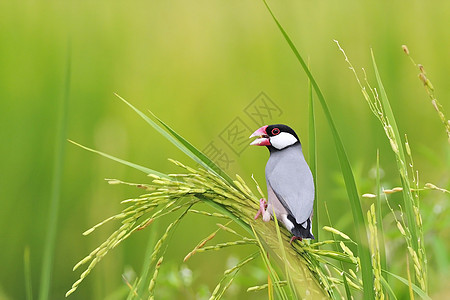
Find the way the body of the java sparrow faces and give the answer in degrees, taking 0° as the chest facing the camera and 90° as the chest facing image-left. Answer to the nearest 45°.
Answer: approximately 90°
